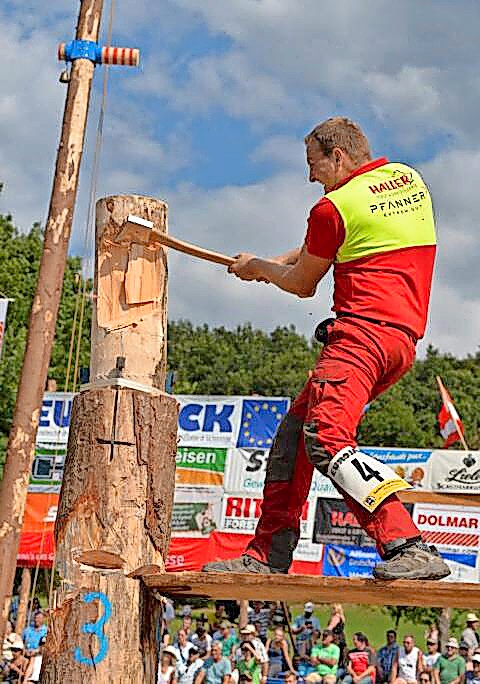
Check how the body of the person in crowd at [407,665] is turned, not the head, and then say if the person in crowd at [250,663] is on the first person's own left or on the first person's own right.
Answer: on the first person's own right

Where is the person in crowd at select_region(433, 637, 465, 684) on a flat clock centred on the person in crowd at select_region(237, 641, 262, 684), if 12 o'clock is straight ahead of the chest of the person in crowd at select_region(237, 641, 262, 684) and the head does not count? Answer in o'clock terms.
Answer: the person in crowd at select_region(433, 637, 465, 684) is roughly at 9 o'clock from the person in crowd at select_region(237, 641, 262, 684).

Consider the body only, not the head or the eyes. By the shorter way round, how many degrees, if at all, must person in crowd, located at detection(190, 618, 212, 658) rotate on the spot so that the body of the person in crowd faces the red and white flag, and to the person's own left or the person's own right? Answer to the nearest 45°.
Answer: approximately 135° to the person's own left

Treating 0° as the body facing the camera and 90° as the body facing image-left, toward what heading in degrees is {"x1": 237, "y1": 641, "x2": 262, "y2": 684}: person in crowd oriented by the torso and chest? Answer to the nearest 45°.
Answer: approximately 0°

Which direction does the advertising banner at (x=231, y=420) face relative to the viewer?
toward the camera

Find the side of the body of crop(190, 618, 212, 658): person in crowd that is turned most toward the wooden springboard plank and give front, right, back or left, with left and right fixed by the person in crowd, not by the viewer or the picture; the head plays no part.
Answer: front

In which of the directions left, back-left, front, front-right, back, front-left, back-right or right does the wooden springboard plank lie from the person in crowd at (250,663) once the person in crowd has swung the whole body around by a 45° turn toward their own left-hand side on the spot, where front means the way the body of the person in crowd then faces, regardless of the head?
front-right

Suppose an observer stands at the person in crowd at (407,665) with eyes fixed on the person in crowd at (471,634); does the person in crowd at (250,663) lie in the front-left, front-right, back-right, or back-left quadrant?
back-left

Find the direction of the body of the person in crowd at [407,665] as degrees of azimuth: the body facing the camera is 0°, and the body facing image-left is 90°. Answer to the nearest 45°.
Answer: approximately 0°

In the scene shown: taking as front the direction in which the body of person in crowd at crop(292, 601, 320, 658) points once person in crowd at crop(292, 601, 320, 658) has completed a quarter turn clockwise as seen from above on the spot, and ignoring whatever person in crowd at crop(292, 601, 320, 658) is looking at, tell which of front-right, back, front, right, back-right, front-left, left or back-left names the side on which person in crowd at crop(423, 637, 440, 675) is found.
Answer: back-left

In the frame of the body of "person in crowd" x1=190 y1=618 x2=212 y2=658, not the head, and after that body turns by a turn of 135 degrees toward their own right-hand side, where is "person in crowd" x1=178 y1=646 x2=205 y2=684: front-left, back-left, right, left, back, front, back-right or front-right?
back-left

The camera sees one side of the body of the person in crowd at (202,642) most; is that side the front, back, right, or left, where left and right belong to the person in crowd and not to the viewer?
front
